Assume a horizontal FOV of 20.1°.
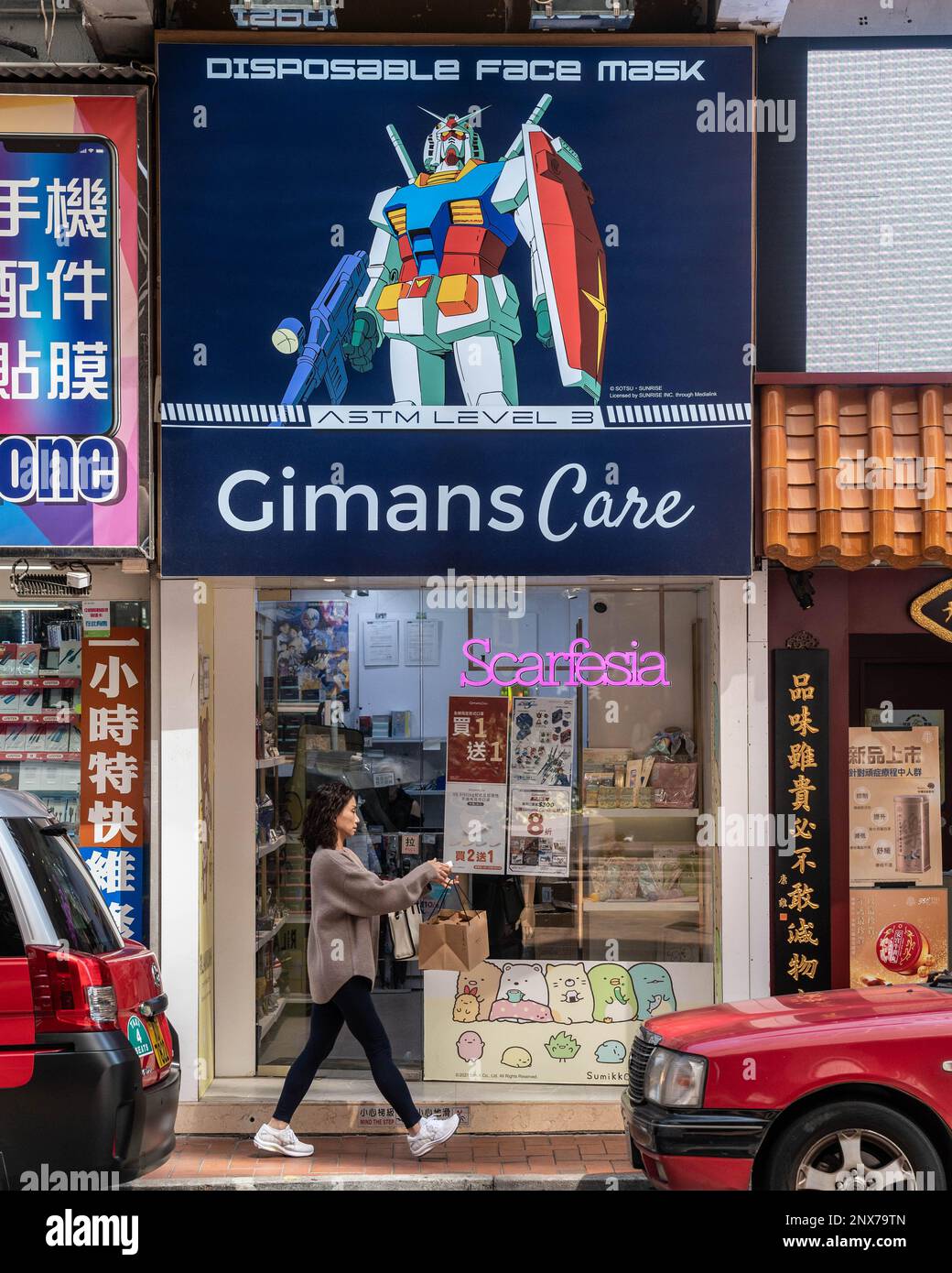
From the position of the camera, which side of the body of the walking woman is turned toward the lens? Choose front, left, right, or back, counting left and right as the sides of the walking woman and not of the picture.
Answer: right

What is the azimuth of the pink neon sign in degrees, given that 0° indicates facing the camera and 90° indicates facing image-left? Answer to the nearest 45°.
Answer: approximately 0°

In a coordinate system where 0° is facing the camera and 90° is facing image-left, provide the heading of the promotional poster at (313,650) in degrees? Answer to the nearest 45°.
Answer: approximately 0°

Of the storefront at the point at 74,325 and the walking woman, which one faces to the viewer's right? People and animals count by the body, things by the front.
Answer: the walking woman

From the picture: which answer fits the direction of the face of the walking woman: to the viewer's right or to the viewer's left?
to the viewer's right

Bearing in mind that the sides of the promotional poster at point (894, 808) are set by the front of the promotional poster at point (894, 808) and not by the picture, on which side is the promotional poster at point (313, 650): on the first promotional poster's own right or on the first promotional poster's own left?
on the first promotional poster's own right

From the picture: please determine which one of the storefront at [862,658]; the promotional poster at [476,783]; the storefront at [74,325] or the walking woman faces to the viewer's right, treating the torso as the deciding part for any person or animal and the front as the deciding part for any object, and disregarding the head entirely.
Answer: the walking woman

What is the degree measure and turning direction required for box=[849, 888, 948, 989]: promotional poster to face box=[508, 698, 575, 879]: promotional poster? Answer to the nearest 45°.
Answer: approximately 90° to its right
